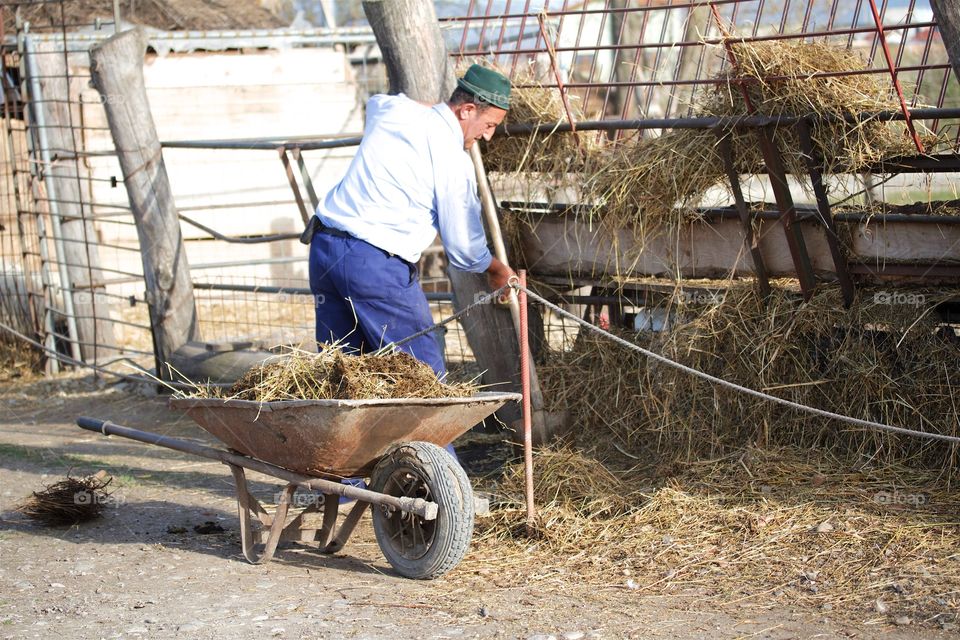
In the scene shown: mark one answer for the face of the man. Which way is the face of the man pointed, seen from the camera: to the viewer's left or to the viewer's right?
to the viewer's right

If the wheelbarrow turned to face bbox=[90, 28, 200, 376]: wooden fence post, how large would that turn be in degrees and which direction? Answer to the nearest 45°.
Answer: approximately 135° to its left

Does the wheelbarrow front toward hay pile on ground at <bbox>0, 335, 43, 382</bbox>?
no

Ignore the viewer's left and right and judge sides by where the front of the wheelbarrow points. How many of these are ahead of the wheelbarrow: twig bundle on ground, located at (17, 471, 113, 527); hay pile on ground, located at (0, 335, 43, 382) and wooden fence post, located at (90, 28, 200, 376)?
0

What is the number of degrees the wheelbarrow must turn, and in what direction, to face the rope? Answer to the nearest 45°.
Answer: approximately 45° to its left

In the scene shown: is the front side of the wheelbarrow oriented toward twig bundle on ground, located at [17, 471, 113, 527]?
no

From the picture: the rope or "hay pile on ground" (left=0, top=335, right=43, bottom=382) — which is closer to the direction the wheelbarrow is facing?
the rope

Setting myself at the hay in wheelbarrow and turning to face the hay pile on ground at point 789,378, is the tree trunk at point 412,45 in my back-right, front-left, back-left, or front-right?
front-left

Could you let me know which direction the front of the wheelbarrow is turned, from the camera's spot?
facing the viewer and to the right of the viewer
